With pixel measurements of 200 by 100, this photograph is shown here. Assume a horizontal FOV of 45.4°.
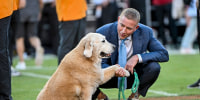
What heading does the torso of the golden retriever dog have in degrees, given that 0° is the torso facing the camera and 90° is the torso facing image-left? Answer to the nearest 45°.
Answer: approximately 270°

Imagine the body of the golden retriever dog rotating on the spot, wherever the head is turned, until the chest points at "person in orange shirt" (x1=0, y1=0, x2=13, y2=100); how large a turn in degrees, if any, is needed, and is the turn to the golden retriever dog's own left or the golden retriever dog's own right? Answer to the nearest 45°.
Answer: approximately 180°
